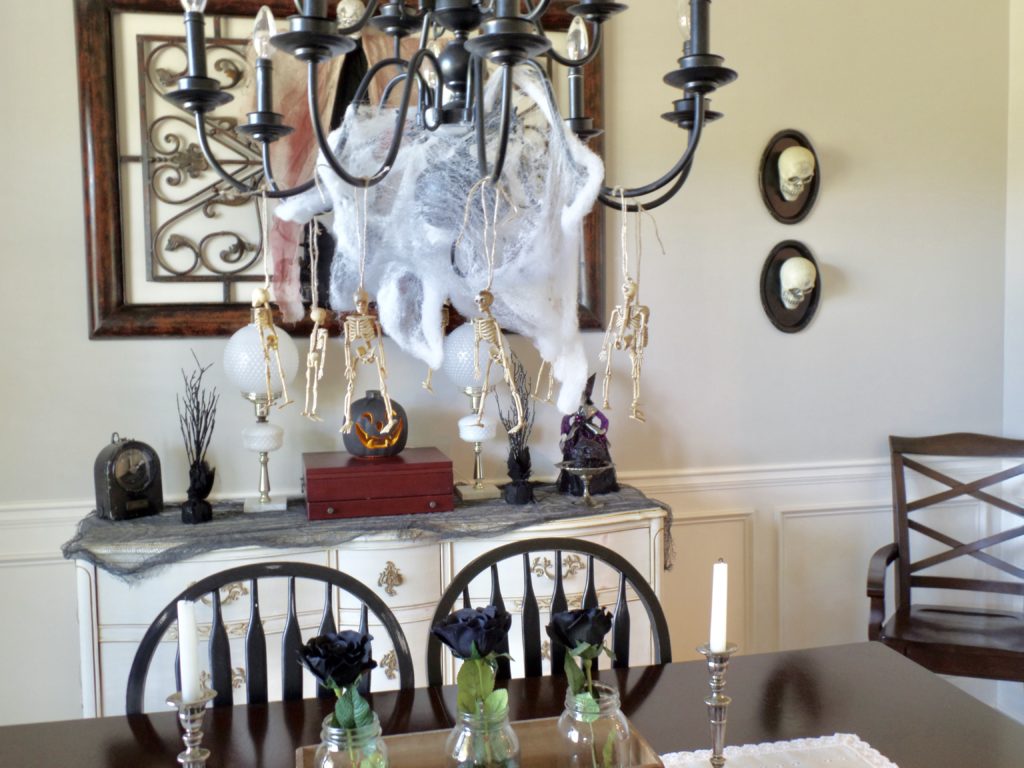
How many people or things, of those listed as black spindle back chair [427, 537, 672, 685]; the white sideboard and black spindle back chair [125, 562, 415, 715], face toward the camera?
3

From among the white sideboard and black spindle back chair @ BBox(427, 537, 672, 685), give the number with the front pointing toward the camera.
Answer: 2

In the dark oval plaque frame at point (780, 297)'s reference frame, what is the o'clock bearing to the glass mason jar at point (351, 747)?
The glass mason jar is roughly at 2 o'clock from the dark oval plaque frame.

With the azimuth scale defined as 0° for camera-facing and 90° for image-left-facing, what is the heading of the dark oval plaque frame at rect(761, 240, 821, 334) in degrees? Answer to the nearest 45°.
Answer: approximately 315°

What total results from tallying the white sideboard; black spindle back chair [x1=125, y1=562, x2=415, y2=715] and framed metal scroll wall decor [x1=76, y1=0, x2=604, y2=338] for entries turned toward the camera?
3

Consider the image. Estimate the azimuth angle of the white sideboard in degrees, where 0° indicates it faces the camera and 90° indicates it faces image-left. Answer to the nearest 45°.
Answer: approximately 0°

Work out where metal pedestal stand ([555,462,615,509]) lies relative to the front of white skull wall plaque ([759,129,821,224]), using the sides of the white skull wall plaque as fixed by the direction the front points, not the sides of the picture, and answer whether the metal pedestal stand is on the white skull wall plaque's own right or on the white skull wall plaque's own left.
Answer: on the white skull wall plaque's own right

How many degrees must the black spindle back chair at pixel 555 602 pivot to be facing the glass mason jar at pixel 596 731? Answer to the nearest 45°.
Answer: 0° — it already faces it

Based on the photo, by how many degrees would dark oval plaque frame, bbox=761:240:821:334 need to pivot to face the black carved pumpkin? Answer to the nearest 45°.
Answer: approximately 90° to its right

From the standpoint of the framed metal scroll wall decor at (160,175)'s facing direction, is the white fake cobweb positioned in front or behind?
in front
